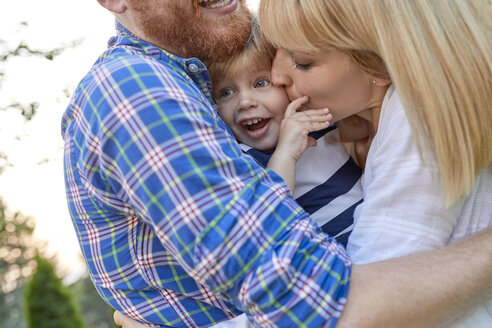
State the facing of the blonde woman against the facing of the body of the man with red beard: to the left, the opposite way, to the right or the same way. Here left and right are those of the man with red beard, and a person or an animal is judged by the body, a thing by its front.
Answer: the opposite way

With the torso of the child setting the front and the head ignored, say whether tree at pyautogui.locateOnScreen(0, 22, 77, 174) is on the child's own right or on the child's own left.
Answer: on the child's own right

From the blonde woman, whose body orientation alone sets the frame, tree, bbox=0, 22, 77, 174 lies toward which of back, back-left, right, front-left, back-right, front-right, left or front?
front-right

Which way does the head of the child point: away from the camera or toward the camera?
toward the camera

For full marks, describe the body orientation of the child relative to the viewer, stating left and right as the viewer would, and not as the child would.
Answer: facing the viewer and to the left of the viewer

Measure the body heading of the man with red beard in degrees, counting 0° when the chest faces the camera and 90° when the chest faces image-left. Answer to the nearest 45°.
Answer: approximately 270°

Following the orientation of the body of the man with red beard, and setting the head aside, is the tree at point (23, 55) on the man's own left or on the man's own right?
on the man's own left

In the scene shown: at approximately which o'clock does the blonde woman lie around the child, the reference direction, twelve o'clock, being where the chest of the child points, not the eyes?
The blonde woman is roughly at 9 o'clock from the child.

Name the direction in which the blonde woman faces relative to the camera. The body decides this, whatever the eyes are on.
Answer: to the viewer's left

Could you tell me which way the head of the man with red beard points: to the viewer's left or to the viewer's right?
to the viewer's right
